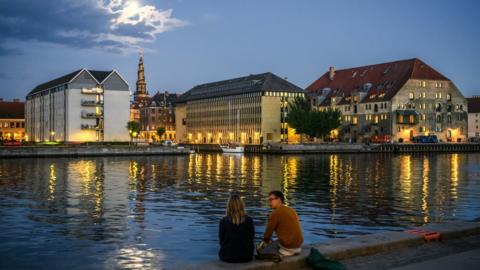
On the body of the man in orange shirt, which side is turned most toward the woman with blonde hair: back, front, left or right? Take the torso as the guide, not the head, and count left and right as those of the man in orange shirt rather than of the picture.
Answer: left

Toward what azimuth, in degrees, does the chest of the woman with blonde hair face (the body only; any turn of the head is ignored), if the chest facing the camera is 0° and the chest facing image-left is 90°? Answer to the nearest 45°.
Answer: approximately 180°

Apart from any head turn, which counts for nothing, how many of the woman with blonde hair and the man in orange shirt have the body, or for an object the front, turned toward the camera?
0

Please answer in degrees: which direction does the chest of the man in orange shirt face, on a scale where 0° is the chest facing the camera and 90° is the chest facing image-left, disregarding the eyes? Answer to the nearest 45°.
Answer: approximately 135°

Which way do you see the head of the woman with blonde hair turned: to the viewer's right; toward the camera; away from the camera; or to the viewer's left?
away from the camera

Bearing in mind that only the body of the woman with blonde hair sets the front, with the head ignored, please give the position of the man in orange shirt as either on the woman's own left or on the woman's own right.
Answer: on the woman's own right
